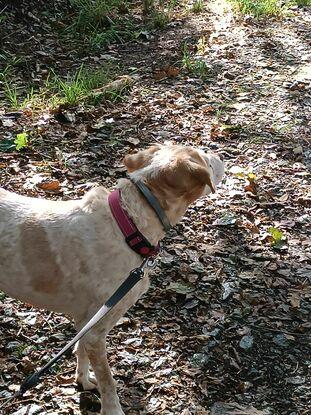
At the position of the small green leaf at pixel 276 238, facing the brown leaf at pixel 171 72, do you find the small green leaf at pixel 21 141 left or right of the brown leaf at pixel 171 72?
left

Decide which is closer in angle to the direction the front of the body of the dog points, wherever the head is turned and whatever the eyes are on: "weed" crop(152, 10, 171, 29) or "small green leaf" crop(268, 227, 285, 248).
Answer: the small green leaf

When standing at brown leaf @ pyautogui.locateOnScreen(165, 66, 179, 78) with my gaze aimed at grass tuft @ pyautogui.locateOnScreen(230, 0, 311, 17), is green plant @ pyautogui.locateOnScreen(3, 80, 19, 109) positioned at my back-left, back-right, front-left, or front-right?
back-left

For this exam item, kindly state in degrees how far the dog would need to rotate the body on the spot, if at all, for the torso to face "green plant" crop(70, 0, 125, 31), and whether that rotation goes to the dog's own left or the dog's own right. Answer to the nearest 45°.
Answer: approximately 90° to the dog's own left

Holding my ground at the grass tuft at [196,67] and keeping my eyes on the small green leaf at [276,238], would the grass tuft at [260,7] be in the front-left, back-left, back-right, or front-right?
back-left

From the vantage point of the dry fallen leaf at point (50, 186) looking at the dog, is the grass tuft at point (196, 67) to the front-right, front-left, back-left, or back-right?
back-left

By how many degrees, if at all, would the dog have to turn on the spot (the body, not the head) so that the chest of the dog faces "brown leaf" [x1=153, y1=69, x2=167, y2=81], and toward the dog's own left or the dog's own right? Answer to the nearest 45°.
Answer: approximately 90° to the dog's own left

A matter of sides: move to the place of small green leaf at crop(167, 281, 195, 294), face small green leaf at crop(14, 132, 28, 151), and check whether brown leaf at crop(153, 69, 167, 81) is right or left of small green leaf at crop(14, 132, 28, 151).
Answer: right

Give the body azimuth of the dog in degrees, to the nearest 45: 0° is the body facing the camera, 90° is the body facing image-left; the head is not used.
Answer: approximately 270°

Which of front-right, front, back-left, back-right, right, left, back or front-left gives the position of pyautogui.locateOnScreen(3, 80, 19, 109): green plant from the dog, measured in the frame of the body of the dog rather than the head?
left

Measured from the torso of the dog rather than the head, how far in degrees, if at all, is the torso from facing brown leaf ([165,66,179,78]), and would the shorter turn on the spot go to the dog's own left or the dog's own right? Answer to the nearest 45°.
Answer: approximately 90° to the dog's own left

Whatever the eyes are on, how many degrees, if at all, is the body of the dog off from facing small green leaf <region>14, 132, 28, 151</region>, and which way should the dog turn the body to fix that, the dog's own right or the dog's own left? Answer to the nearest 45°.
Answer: approximately 90° to the dog's own left

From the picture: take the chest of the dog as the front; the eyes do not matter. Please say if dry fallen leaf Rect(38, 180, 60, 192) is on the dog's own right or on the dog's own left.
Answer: on the dog's own left

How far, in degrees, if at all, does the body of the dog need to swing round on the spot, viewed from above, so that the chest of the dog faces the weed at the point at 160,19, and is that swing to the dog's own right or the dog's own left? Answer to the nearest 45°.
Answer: approximately 90° to the dog's own left
